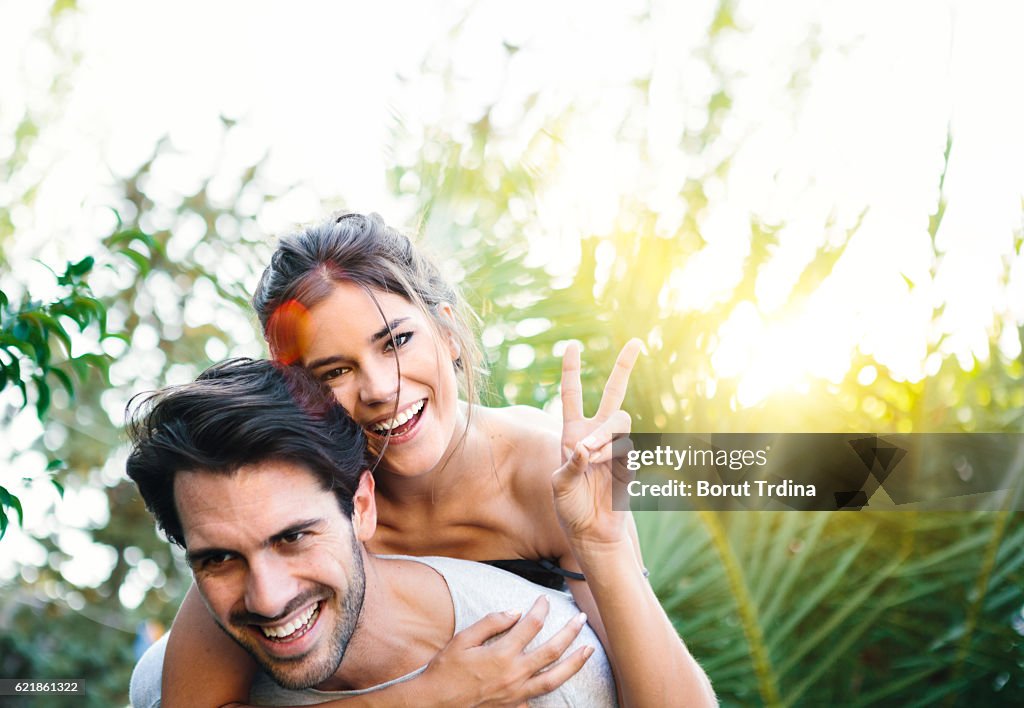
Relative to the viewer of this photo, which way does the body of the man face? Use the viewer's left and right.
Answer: facing the viewer and to the left of the viewer

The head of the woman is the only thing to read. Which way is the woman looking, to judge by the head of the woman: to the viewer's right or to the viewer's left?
to the viewer's left
